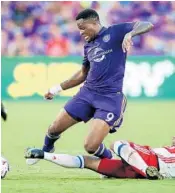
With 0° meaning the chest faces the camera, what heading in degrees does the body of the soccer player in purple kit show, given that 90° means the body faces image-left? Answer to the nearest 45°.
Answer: approximately 45°
